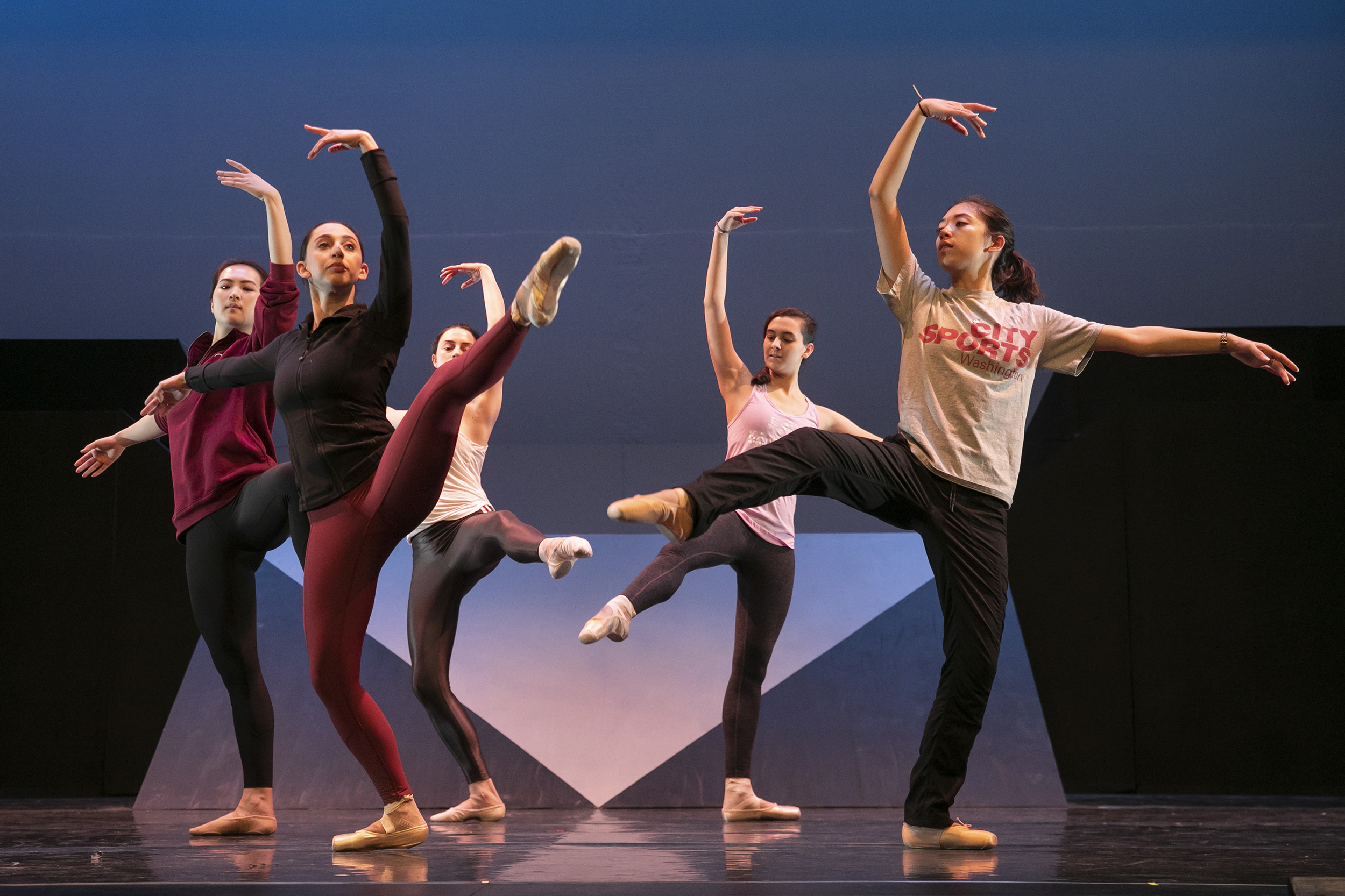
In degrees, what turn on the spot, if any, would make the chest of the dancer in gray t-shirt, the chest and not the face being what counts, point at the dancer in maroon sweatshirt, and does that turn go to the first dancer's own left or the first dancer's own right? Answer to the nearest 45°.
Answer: approximately 90° to the first dancer's own right

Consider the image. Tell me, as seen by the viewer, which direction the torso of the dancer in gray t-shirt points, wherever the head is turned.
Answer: toward the camera

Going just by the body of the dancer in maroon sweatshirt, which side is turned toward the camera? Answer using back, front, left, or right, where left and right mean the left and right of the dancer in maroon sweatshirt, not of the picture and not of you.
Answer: front

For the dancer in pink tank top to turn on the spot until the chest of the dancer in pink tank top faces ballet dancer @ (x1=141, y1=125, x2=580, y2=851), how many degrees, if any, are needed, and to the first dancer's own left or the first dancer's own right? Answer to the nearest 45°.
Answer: approximately 45° to the first dancer's own right

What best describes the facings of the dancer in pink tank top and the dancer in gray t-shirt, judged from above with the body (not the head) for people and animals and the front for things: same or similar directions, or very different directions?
same or similar directions

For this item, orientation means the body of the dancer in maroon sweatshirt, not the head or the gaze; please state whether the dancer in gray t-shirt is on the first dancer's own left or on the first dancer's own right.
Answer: on the first dancer's own left

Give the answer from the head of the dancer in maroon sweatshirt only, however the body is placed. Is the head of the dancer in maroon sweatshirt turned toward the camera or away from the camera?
toward the camera

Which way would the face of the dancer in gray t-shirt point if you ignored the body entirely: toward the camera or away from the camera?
toward the camera

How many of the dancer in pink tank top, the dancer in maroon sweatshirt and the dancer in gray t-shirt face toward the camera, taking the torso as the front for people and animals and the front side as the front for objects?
3

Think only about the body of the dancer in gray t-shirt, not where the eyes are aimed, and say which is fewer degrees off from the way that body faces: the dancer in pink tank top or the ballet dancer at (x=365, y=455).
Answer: the ballet dancer

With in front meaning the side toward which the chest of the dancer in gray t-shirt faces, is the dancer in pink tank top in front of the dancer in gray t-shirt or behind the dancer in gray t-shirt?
behind

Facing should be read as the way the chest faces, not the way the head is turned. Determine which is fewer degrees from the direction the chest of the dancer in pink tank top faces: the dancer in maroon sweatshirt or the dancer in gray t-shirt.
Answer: the dancer in gray t-shirt
